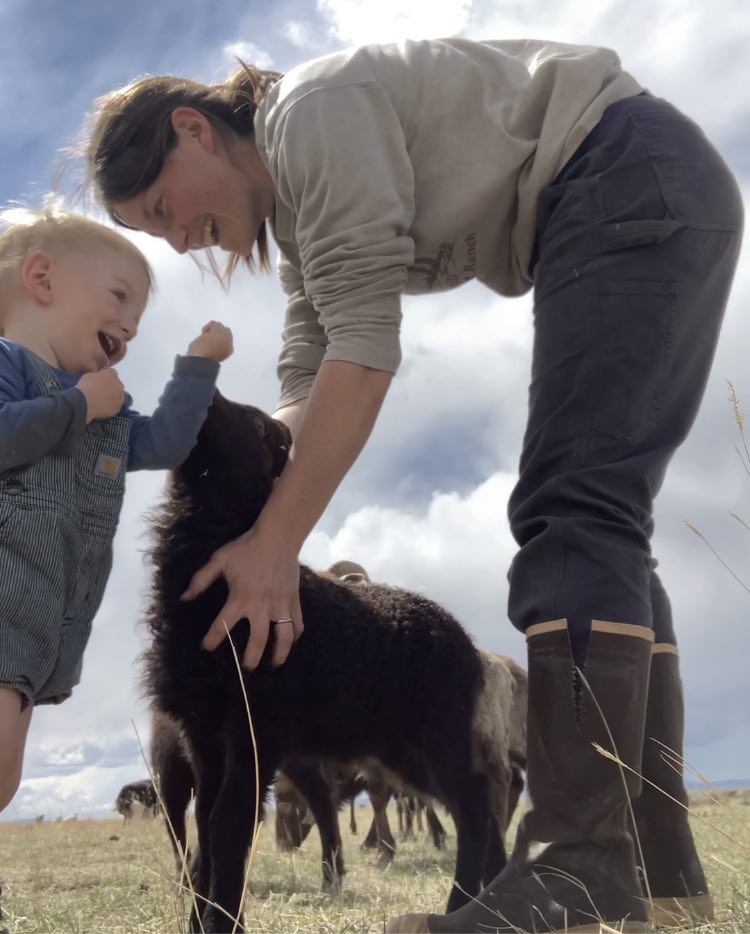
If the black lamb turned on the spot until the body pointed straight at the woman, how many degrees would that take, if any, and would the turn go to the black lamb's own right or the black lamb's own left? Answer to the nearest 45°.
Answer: approximately 135° to the black lamb's own left

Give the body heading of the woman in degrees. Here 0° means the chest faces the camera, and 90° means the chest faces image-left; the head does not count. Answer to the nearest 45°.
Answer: approximately 90°

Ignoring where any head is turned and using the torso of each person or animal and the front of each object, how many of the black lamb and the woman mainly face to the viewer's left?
2

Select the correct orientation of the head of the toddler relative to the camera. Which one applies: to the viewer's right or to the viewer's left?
to the viewer's right

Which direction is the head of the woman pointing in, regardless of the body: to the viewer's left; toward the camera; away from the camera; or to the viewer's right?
to the viewer's left

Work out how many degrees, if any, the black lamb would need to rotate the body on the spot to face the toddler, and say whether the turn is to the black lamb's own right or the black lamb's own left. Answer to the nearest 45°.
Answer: approximately 45° to the black lamb's own left

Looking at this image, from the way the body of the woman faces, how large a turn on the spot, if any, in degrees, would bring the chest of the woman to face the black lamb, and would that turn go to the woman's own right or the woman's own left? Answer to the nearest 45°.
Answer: approximately 45° to the woman's own right

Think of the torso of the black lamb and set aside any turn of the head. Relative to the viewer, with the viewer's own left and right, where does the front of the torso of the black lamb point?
facing to the left of the viewer
